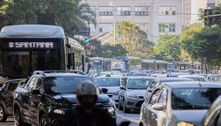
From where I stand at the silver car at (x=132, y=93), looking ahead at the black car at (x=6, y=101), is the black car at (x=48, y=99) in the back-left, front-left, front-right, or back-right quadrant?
front-left

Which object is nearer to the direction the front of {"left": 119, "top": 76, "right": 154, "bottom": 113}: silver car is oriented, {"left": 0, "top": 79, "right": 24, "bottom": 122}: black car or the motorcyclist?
the motorcyclist

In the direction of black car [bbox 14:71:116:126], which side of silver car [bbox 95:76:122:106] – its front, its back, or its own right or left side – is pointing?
front

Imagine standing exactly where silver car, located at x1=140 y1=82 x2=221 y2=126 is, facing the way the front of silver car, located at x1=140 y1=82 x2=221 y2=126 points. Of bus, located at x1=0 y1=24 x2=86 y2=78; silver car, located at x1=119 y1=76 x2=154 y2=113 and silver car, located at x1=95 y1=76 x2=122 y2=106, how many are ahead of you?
0

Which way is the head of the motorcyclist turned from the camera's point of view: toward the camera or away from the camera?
toward the camera

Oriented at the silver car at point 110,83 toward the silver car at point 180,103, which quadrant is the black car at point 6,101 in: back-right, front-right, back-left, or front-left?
front-right

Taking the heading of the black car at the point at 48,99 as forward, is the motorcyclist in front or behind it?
in front

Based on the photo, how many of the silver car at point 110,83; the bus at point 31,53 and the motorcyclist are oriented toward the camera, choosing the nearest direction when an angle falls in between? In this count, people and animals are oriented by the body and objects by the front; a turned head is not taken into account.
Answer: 3

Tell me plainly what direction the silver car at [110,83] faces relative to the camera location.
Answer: facing the viewer

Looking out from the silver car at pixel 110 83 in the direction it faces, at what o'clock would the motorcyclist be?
The motorcyclist is roughly at 12 o'clock from the silver car.

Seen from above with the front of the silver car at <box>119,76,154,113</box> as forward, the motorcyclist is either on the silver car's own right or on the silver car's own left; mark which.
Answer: on the silver car's own right

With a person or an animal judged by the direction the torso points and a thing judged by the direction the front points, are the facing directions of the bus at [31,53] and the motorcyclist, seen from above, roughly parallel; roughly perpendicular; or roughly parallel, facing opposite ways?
roughly parallel
